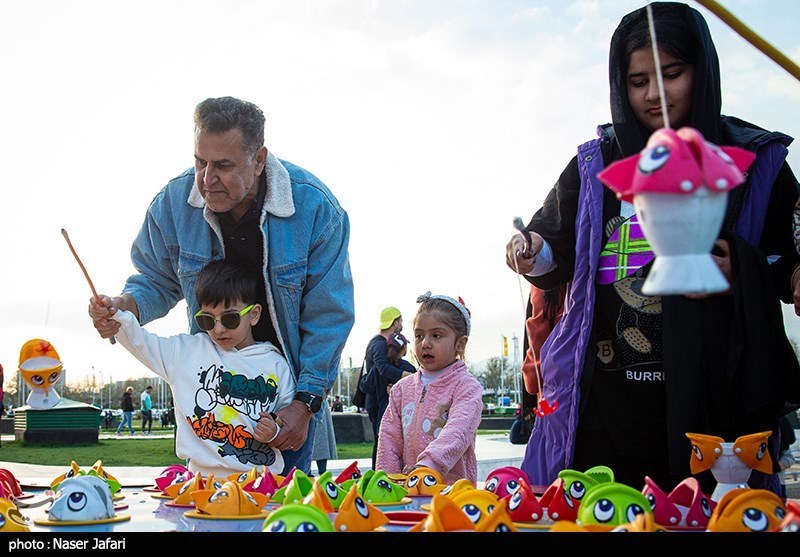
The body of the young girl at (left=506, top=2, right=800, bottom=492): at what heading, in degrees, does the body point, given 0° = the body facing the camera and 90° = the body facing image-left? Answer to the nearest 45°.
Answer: approximately 0°

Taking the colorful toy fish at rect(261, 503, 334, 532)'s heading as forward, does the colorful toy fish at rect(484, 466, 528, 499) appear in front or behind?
behind

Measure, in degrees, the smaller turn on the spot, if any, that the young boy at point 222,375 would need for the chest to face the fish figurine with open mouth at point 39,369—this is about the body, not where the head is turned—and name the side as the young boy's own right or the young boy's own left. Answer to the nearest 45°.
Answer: approximately 90° to the young boy's own right

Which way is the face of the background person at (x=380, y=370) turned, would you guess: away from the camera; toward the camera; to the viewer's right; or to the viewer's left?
to the viewer's right

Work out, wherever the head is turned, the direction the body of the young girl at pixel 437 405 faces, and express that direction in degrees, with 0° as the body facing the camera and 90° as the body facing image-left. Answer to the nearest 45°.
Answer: approximately 45°

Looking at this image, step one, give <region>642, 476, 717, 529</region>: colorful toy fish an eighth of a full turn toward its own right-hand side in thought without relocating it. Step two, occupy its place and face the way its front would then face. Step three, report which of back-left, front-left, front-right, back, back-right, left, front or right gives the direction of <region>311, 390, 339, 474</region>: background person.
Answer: right

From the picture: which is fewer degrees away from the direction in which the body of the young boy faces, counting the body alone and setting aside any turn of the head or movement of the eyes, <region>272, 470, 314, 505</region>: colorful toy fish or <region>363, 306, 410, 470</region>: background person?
the colorful toy fish
